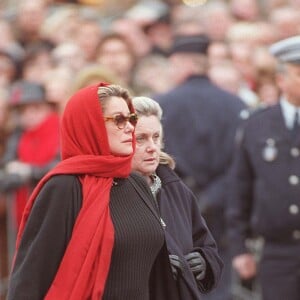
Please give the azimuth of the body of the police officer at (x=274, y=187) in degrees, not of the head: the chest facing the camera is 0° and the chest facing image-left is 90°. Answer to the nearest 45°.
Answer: approximately 0°

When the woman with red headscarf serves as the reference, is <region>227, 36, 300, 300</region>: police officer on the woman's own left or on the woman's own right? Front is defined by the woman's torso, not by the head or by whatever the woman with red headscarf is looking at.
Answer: on the woman's own left

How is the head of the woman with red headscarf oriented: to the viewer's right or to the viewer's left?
to the viewer's right

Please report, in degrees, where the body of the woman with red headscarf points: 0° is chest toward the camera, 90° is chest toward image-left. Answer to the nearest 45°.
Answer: approximately 315°
